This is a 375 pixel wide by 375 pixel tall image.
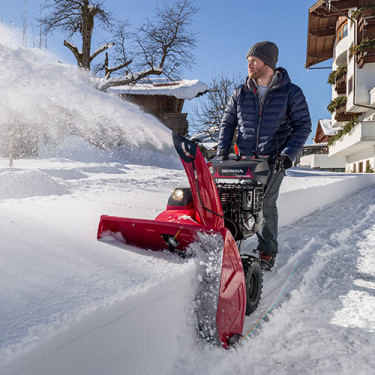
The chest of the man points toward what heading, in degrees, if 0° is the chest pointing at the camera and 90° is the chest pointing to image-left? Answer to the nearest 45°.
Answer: approximately 45°

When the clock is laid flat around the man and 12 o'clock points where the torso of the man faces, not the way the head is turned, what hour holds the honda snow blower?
The honda snow blower is roughly at 11 o'clock from the man.

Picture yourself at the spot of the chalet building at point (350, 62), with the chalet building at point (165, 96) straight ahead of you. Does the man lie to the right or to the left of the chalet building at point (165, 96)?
left

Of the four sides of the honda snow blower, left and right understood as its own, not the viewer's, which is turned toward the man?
back

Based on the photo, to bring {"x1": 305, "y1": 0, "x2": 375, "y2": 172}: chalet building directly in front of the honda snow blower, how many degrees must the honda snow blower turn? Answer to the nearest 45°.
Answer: approximately 180°

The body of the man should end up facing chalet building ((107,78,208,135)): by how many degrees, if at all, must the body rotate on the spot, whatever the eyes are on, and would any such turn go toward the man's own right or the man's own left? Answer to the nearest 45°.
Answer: approximately 135° to the man's own right

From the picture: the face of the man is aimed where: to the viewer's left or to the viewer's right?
to the viewer's left

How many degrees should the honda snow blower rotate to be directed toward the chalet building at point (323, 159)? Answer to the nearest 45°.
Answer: approximately 180°
